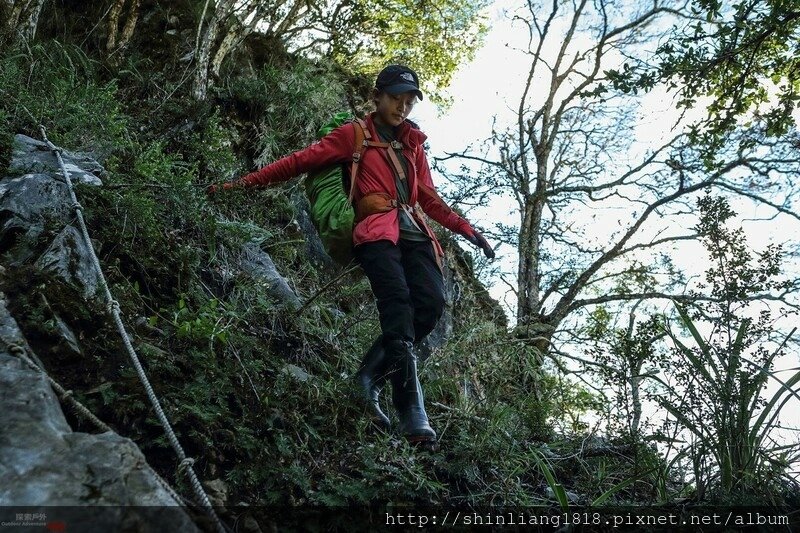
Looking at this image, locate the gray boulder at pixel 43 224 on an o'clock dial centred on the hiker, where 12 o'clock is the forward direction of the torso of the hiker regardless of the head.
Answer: The gray boulder is roughly at 4 o'clock from the hiker.

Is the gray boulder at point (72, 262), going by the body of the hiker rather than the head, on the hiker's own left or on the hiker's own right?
on the hiker's own right

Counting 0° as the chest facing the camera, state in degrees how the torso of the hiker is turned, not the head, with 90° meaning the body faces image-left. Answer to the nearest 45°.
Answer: approximately 315°

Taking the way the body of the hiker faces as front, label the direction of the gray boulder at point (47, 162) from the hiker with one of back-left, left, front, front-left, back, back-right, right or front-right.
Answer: back-right

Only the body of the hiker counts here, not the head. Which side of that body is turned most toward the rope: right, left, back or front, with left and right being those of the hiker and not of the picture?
right

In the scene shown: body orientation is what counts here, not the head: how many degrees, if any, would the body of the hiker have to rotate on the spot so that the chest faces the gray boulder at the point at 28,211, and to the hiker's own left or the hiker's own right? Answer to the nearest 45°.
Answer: approximately 135° to the hiker's own right
